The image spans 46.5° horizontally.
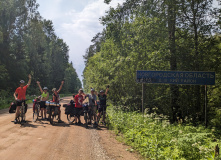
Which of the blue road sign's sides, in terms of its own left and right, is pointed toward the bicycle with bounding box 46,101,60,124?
right

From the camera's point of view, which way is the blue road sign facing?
toward the camera
